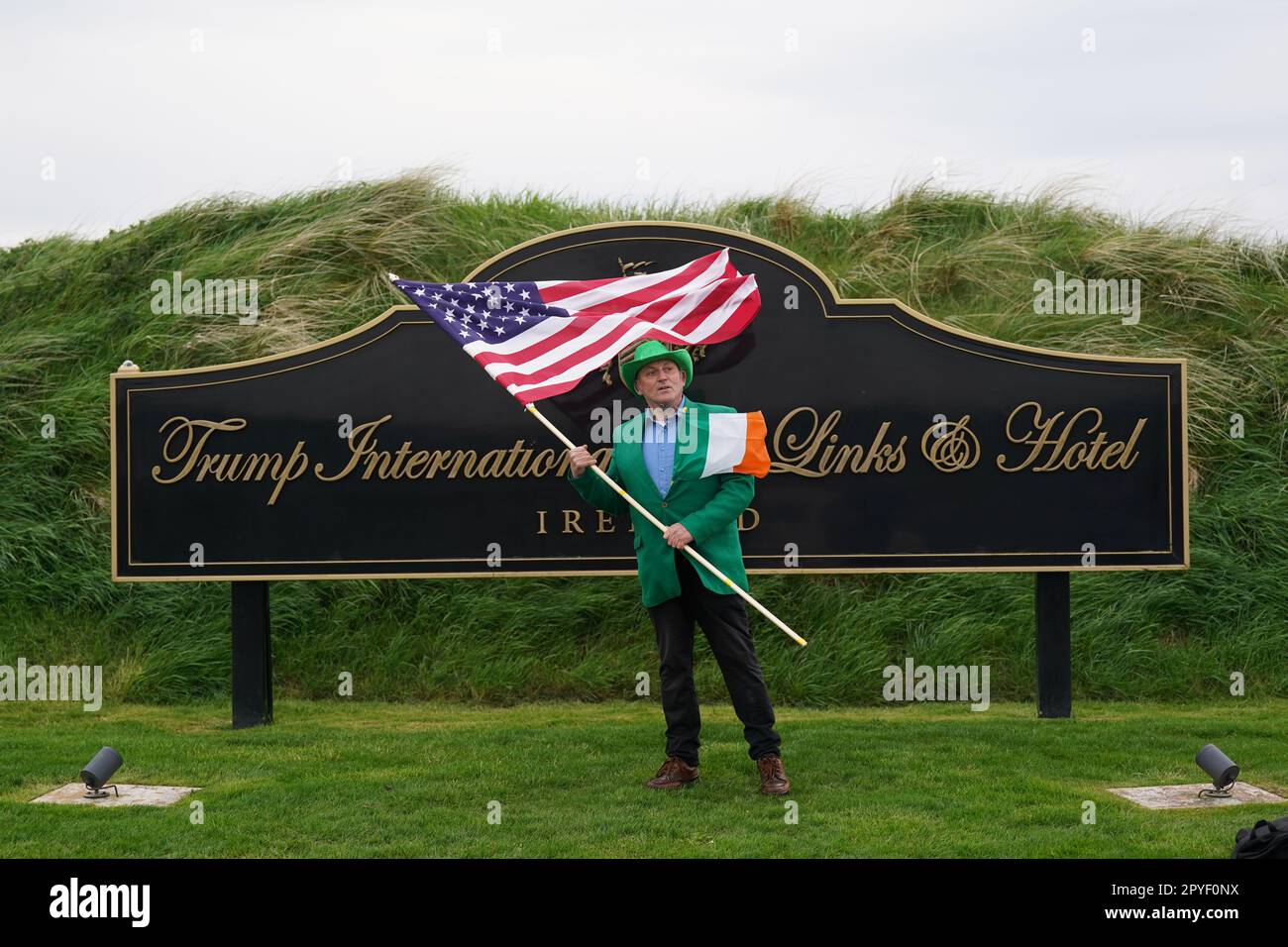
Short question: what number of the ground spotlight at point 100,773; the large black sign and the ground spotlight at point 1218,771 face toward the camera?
1

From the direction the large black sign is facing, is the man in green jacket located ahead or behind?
ahead

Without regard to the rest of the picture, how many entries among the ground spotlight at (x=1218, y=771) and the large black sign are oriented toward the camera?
1

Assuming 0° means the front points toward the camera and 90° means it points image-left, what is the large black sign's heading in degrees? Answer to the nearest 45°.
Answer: approximately 0°

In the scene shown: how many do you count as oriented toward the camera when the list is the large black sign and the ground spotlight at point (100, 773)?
1

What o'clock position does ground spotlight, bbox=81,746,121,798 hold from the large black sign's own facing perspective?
The ground spotlight is roughly at 2 o'clock from the large black sign.

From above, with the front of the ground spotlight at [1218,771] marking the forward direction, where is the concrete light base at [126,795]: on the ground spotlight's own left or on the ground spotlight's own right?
on the ground spotlight's own left

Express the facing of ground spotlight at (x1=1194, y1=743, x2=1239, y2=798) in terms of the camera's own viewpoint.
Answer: facing away from the viewer and to the left of the viewer

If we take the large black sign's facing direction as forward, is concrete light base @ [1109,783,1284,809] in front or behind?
in front

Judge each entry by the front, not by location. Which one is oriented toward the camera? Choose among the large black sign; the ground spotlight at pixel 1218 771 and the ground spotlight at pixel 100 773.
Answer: the large black sign

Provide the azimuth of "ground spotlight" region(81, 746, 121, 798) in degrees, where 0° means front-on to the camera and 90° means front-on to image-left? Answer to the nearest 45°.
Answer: approximately 225°

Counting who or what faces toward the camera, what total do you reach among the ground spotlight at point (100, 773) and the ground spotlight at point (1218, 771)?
0
